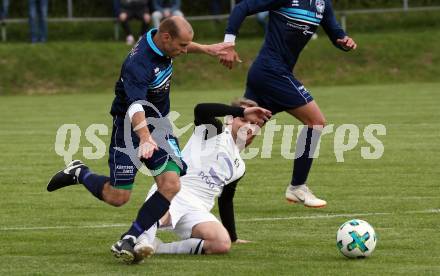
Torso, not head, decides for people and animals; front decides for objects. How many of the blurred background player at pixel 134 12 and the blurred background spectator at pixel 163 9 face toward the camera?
2

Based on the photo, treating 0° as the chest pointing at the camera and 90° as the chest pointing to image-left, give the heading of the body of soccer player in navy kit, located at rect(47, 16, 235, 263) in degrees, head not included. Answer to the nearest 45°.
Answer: approximately 315°

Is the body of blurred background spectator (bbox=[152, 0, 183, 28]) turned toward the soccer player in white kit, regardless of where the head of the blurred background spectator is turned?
yes

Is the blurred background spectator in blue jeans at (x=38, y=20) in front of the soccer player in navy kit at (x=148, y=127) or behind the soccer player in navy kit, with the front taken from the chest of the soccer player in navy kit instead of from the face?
behind

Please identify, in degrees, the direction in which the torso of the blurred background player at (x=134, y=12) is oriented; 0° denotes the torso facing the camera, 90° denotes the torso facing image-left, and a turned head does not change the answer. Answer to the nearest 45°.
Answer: approximately 0°
